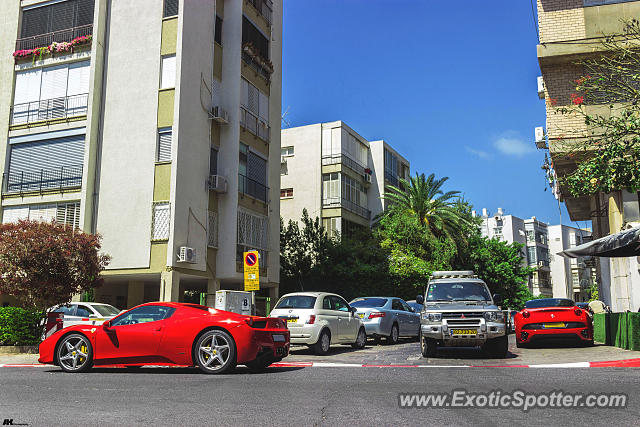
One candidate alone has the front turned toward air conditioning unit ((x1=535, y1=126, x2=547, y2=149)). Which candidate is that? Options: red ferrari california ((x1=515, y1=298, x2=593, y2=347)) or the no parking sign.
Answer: the red ferrari california

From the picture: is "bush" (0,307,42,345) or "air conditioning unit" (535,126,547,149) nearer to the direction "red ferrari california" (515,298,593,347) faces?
the air conditioning unit

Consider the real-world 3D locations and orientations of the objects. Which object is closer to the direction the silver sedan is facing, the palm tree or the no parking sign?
the palm tree

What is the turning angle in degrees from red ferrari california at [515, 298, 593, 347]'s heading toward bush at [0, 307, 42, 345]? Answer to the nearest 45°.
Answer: approximately 90° to its left

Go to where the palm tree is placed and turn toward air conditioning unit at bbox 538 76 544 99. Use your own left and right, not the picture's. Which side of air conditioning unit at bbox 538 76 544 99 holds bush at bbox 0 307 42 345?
right

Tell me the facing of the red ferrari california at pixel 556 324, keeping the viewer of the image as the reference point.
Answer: facing away from the viewer
